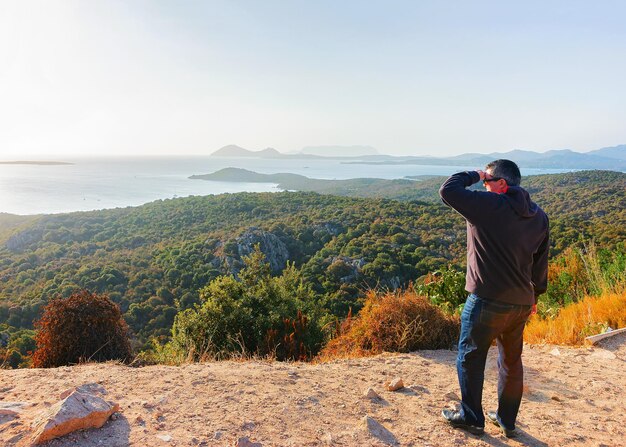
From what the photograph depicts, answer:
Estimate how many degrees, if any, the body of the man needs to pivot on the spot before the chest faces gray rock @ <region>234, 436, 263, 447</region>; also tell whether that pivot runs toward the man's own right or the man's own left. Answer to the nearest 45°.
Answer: approximately 90° to the man's own left

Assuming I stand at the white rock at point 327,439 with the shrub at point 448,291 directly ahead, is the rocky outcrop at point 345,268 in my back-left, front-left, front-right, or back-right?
front-left

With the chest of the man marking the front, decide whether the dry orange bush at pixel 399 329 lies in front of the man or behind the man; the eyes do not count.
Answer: in front

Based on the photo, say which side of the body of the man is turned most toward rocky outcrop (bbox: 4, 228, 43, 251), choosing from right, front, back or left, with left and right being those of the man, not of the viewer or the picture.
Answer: front

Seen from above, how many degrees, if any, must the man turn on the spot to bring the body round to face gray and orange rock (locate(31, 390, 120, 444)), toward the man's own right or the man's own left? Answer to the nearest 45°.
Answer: approximately 90° to the man's own left

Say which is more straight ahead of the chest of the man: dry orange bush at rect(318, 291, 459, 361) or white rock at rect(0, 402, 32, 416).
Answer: the dry orange bush

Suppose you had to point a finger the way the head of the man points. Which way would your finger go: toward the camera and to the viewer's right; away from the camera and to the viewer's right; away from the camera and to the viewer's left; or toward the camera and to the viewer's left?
away from the camera and to the viewer's left

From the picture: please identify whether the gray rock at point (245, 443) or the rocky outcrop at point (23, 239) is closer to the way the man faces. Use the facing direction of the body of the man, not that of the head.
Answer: the rocky outcrop

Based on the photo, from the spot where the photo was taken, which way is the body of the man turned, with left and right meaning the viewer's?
facing away from the viewer and to the left of the viewer

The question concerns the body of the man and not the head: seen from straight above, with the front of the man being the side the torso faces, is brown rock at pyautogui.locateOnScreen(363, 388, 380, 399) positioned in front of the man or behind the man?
in front

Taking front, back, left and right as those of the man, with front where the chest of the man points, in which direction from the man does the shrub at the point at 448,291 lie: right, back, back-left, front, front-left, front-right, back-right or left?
front-right

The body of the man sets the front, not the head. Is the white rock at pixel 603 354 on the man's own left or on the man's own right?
on the man's own right

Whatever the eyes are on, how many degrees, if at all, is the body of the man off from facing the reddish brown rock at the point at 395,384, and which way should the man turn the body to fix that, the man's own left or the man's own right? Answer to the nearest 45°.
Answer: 0° — they already face it
